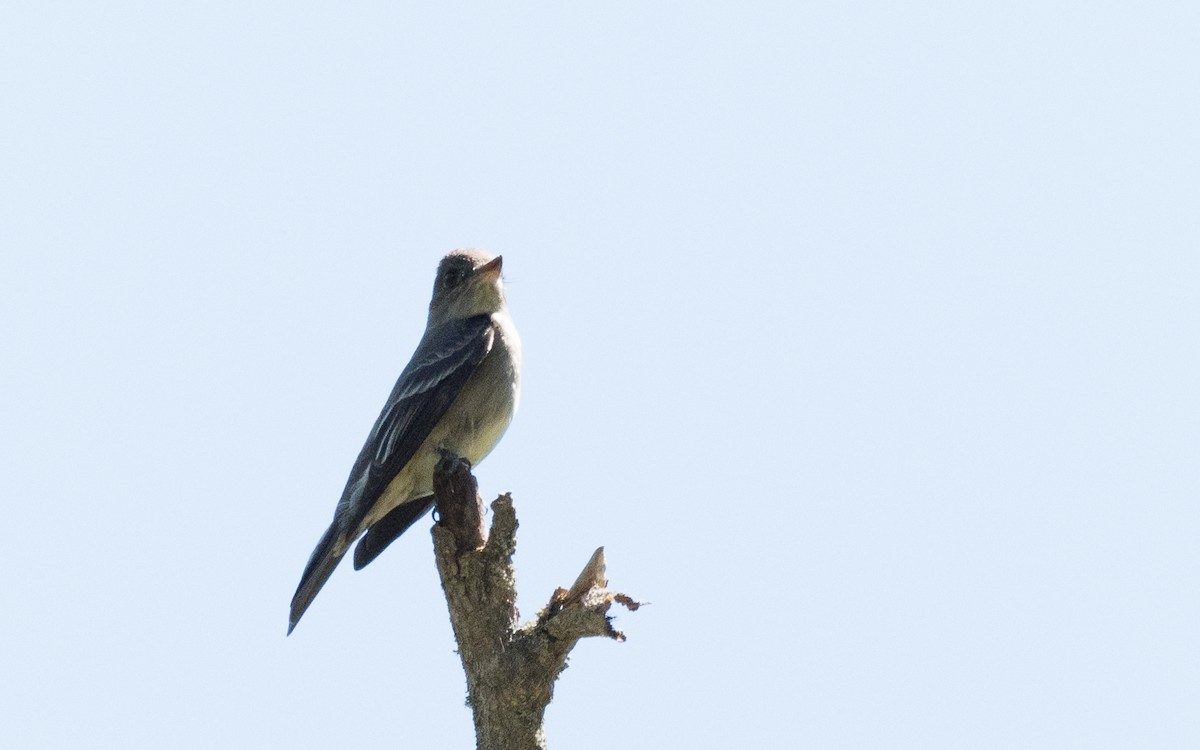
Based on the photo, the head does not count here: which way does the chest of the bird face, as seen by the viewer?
to the viewer's right
